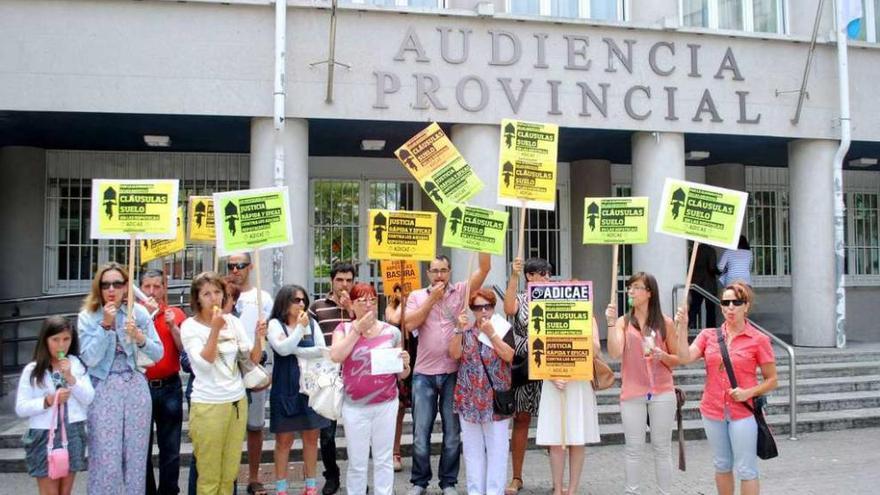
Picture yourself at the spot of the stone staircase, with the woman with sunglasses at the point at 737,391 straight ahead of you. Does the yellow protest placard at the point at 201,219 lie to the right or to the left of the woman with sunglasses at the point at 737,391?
right

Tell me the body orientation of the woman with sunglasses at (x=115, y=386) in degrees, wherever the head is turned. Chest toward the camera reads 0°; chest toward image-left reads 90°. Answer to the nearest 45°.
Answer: approximately 0°

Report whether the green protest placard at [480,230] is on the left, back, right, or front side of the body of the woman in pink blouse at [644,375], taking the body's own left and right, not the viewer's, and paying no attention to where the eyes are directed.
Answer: right

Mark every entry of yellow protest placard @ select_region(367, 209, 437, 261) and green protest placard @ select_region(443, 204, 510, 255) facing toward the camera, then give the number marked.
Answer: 2

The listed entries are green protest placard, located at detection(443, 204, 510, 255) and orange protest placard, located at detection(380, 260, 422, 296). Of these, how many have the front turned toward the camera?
2

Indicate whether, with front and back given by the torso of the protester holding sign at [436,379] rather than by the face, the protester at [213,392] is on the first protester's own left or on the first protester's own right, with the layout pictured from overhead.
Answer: on the first protester's own right
